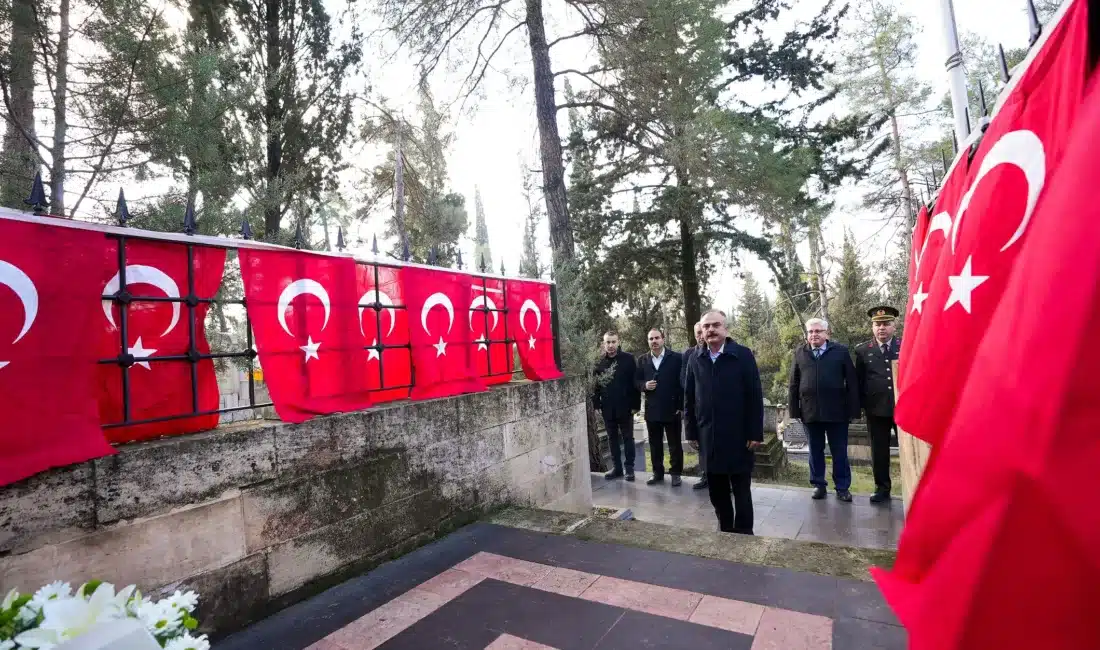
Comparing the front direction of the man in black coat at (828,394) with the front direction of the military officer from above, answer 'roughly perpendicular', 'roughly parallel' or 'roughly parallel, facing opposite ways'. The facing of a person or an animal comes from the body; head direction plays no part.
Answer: roughly parallel

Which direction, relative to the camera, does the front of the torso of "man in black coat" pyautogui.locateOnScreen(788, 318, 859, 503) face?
toward the camera

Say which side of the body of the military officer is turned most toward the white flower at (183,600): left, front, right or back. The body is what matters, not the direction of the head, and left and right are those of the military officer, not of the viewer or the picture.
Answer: front

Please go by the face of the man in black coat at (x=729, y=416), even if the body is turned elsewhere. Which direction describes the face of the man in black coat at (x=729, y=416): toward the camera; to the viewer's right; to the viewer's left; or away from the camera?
toward the camera

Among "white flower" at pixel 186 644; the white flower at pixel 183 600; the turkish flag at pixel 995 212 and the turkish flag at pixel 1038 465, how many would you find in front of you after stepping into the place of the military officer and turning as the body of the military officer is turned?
4

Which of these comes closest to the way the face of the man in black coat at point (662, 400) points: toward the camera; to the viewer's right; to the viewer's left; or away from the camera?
toward the camera

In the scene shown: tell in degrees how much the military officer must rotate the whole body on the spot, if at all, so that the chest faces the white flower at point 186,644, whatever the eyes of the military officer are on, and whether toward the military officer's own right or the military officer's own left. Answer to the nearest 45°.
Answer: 0° — they already face it

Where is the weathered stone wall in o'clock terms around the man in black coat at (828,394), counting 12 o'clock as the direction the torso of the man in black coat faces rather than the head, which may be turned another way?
The weathered stone wall is roughly at 1 o'clock from the man in black coat.

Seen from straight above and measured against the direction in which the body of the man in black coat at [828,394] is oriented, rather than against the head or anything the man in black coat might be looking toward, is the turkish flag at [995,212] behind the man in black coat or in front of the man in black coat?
in front

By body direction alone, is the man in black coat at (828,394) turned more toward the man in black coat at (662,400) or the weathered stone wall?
the weathered stone wall

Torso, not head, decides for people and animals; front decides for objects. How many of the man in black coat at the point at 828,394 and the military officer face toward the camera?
2

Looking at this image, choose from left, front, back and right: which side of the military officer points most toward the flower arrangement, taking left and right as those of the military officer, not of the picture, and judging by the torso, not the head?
front

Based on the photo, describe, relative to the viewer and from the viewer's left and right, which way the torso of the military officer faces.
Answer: facing the viewer
